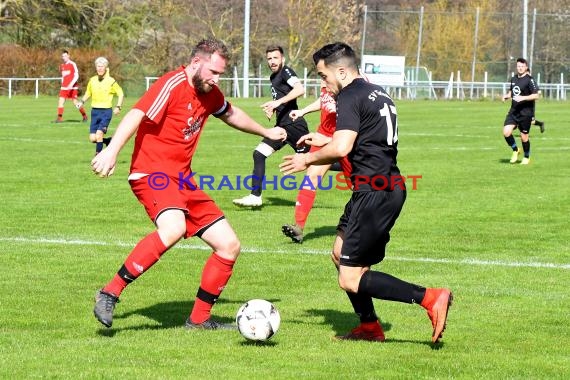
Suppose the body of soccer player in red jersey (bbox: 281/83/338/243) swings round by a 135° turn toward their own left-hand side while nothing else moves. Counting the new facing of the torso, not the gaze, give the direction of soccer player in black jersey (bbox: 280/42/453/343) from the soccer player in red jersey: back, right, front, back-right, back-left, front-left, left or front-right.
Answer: right

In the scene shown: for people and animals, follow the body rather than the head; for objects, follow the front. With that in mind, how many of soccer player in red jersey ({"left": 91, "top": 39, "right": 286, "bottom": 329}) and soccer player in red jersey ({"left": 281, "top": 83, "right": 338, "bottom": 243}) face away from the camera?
0

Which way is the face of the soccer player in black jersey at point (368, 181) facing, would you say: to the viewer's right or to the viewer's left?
to the viewer's left

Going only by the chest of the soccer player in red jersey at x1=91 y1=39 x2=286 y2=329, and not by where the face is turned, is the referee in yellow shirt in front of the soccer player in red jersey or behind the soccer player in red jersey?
behind

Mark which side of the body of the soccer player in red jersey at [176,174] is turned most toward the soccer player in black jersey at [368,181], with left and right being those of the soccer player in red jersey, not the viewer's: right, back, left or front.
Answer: front

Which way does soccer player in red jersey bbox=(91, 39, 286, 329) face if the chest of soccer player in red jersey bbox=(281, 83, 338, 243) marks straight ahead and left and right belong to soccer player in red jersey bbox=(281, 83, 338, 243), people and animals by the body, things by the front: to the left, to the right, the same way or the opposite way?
to the left

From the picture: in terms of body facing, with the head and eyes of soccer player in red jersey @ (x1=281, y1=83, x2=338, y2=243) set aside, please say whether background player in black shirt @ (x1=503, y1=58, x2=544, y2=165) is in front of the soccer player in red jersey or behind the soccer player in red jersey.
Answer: behind

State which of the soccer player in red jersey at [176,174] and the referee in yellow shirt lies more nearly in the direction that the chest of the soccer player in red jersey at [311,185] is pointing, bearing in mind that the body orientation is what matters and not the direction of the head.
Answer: the soccer player in red jersey

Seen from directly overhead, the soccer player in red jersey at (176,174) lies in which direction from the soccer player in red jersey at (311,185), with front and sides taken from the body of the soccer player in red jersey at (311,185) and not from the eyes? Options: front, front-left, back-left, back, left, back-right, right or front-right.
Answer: front-left

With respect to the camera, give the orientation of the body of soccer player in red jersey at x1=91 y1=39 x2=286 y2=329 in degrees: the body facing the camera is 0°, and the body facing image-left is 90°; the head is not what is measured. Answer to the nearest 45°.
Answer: approximately 315°
